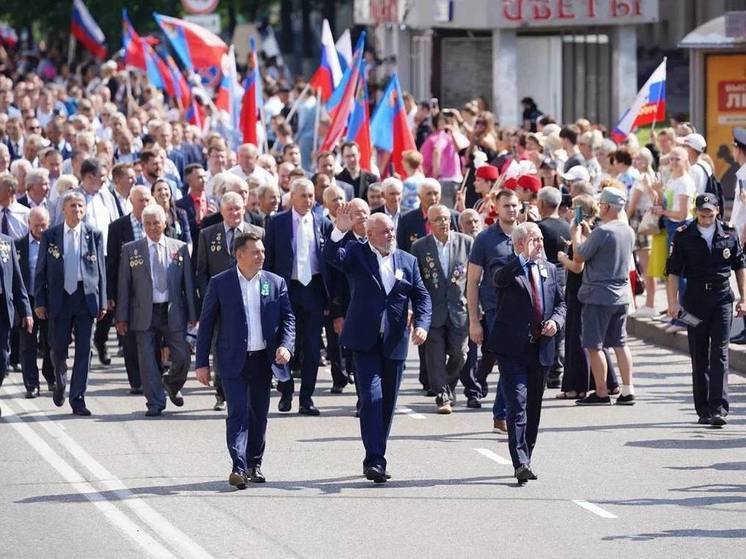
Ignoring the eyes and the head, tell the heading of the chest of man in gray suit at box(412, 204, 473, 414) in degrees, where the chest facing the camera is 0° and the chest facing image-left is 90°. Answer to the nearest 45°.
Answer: approximately 0°

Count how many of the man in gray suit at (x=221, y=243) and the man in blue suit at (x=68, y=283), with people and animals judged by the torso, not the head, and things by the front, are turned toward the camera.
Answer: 2

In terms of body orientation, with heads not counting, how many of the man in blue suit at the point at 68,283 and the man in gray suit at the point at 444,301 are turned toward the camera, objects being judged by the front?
2

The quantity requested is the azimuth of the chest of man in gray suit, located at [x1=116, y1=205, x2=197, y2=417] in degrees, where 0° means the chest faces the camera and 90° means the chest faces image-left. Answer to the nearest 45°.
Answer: approximately 0°

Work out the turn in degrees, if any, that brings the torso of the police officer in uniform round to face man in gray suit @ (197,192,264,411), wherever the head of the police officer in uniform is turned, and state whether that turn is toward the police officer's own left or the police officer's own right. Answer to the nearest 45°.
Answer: approximately 90° to the police officer's own right

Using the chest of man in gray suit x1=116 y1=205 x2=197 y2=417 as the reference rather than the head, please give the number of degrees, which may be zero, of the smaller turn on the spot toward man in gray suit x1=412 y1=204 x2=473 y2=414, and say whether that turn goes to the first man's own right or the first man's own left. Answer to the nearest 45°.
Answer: approximately 90° to the first man's own left
